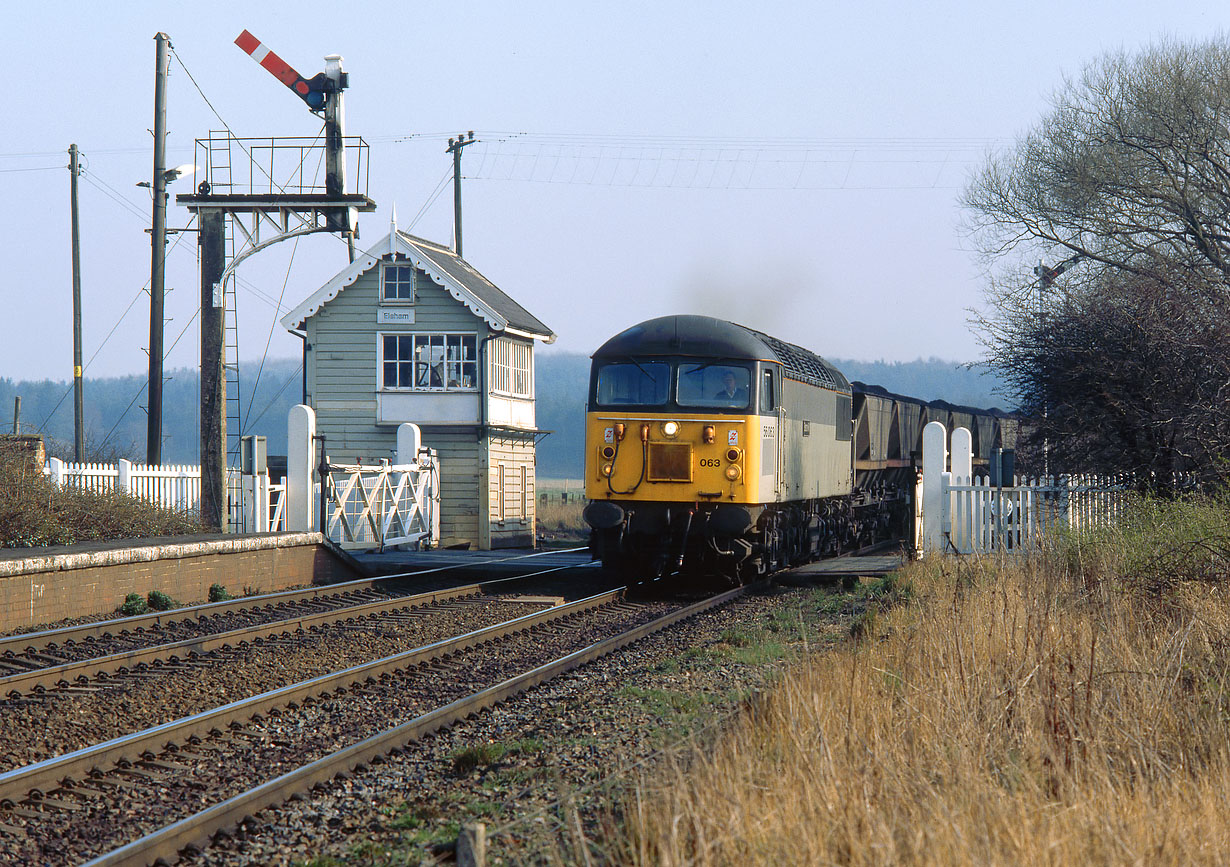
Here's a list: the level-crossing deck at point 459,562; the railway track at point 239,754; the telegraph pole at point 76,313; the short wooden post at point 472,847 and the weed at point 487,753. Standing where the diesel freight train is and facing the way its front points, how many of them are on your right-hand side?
2

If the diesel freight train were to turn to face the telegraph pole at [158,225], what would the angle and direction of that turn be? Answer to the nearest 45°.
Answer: approximately 90° to its right

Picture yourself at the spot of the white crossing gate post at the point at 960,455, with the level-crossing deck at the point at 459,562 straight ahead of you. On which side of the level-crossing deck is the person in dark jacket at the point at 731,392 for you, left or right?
left

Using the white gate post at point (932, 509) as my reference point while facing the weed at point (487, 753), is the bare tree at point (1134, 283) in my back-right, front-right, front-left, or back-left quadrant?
back-left

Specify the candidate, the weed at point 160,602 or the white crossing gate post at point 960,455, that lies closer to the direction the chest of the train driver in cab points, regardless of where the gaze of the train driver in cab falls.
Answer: the weed

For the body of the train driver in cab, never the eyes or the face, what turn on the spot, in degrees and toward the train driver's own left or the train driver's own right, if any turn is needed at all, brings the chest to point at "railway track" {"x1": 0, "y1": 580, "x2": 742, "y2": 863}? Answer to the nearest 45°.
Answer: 0° — they already face it

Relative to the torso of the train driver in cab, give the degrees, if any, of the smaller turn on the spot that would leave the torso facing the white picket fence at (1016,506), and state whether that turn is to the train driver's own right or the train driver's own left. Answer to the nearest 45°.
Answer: approximately 135° to the train driver's own left

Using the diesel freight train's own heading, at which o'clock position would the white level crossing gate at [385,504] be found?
The white level crossing gate is roughly at 3 o'clock from the diesel freight train.

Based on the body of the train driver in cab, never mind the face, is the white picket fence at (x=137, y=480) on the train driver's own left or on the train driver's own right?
on the train driver's own right

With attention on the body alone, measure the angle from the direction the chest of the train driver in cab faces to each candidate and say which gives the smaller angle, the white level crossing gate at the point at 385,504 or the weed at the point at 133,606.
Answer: the weed

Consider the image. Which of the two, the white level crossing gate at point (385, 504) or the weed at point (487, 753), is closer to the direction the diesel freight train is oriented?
the weed

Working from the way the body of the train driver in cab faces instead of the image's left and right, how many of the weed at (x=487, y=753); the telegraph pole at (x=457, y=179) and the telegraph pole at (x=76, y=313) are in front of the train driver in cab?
1

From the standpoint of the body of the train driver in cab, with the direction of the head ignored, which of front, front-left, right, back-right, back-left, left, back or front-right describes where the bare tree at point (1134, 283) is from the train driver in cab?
back-left

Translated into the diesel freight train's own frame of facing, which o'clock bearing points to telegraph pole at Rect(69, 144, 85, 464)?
The telegraph pole is roughly at 3 o'clock from the diesel freight train.

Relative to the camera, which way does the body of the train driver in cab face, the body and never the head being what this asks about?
toward the camera
